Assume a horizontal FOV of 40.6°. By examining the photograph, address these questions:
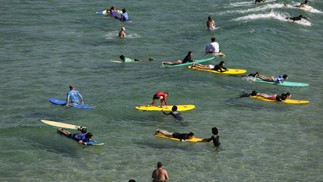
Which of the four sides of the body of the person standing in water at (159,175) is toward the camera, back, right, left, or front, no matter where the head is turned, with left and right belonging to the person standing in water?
back

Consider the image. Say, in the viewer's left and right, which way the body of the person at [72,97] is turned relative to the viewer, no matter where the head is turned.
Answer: facing away from the viewer

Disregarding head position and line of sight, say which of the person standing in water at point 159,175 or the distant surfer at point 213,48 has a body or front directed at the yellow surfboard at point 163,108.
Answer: the person standing in water

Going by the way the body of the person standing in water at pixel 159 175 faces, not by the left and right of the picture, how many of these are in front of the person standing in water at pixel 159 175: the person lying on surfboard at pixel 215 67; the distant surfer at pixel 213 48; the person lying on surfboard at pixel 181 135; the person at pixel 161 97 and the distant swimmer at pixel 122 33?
5

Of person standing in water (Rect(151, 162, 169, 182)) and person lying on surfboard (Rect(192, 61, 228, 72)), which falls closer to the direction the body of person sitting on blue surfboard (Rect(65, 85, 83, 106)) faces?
the person lying on surfboard

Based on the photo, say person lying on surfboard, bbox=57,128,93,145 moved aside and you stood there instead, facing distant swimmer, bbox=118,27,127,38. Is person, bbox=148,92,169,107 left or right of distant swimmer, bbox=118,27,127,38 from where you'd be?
right

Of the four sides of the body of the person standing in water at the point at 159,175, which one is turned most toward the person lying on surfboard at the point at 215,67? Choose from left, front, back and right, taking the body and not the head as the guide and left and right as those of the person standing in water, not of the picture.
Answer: front
